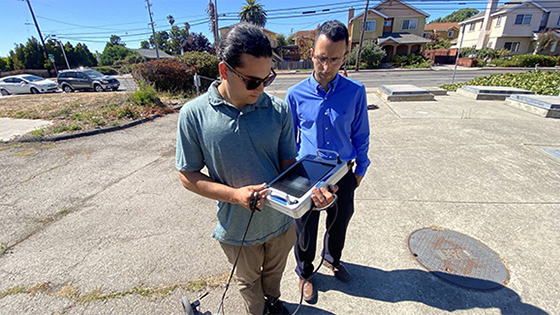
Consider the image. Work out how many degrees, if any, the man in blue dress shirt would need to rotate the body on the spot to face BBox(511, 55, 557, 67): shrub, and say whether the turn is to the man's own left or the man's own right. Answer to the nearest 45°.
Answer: approximately 135° to the man's own left

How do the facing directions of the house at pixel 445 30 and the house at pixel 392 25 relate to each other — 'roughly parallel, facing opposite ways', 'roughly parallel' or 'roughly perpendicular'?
roughly parallel

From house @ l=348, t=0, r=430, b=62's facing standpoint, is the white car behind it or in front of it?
in front

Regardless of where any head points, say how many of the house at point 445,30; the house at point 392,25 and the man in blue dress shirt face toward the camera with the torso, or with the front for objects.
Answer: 3

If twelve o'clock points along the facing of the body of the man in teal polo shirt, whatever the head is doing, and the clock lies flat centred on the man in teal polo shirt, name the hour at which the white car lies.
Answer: The white car is roughly at 6 o'clock from the man in teal polo shirt.

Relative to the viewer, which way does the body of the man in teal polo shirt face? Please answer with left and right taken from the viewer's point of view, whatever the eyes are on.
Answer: facing the viewer and to the right of the viewer

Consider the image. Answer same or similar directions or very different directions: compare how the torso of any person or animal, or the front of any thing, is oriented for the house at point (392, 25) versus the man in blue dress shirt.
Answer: same or similar directions

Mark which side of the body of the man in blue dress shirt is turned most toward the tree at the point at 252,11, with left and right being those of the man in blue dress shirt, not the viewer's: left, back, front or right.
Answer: back

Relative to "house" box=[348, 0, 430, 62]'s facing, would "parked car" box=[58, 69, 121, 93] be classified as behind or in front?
in front

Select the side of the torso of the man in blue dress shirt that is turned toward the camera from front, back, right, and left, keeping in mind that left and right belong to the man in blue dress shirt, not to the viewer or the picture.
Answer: front

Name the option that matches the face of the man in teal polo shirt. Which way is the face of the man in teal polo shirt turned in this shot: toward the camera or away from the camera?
toward the camera

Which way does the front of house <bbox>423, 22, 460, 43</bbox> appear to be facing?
toward the camera

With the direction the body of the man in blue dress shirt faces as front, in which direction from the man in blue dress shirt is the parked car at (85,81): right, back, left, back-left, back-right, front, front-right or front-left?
back-right

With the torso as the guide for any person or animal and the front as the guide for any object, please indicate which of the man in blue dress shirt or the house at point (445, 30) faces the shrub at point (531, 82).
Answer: the house

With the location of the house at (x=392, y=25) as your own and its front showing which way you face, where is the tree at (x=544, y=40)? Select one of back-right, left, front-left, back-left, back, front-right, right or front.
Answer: left

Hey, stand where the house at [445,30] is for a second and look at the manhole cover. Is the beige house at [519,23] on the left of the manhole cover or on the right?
left

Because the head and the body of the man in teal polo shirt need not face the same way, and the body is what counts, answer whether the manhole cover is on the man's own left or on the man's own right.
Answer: on the man's own left
